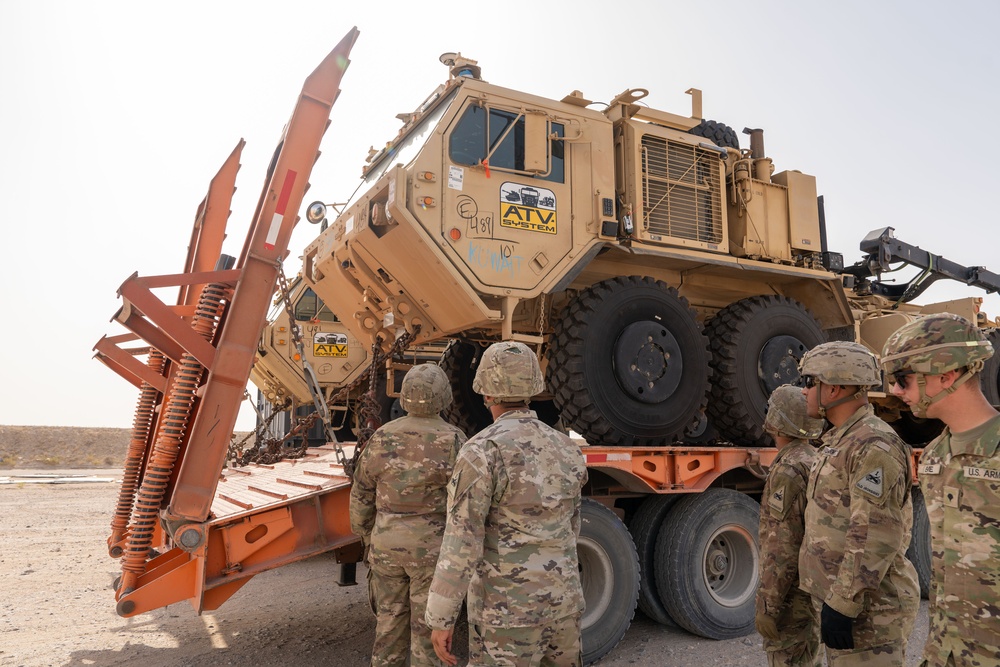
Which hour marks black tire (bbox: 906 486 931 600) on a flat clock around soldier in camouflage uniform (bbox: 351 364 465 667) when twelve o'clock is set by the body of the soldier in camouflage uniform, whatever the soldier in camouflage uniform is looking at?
The black tire is roughly at 2 o'clock from the soldier in camouflage uniform.

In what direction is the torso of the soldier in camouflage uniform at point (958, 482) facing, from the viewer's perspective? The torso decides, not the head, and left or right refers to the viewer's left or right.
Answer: facing the viewer and to the left of the viewer

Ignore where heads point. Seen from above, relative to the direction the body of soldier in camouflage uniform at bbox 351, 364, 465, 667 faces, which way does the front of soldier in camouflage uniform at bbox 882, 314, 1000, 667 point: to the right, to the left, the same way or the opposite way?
to the left

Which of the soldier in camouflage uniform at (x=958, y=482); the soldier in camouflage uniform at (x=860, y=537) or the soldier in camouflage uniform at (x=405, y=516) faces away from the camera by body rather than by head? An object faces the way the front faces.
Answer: the soldier in camouflage uniform at (x=405, y=516)

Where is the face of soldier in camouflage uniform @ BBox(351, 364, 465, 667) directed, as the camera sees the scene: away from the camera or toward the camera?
away from the camera

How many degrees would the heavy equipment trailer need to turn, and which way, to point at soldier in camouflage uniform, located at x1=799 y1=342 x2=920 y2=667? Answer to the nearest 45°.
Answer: approximately 90° to its right

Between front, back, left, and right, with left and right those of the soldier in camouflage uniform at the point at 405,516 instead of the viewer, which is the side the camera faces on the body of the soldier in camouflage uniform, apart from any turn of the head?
back

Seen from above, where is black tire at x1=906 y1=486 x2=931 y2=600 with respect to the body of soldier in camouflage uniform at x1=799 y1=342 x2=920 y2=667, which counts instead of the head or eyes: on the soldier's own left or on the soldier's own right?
on the soldier's own right

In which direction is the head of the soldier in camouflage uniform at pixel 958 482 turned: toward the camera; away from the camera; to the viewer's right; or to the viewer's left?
to the viewer's left

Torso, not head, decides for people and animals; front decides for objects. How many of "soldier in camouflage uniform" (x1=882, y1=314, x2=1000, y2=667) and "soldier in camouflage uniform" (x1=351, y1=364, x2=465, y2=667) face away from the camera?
1

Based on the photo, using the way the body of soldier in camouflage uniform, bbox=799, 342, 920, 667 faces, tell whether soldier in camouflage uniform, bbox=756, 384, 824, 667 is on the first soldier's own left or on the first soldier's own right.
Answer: on the first soldier's own right

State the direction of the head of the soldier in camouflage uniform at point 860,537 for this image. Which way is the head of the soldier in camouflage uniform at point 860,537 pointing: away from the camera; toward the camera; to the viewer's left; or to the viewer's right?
to the viewer's left

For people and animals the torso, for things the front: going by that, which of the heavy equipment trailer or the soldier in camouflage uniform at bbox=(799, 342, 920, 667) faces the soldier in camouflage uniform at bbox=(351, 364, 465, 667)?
the soldier in camouflage uniform at bbox=(799, 342, 920, 667)

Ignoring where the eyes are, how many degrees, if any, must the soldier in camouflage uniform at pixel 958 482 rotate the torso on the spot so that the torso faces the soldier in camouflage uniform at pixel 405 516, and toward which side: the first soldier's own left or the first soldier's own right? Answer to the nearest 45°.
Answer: approximately 45° to the first soldier's own right

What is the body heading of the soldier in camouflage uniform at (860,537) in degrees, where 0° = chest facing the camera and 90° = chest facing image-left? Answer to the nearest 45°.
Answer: approximately 90°

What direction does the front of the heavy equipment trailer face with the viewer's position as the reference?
facing away from the viewer and to the right of the viewer
